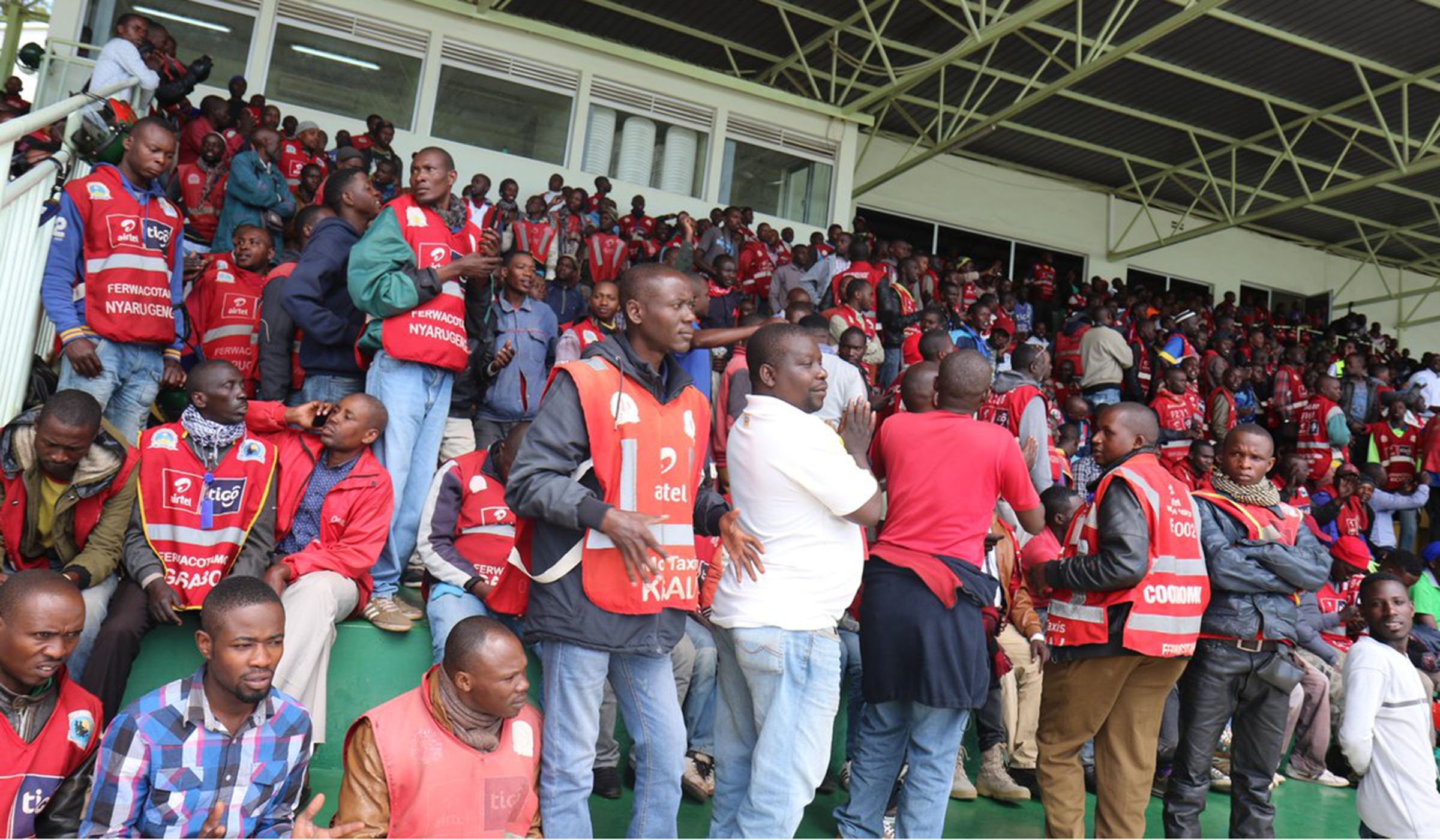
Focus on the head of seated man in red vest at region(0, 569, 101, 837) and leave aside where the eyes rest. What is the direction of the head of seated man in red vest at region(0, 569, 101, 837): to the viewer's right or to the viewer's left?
to the viewer's right

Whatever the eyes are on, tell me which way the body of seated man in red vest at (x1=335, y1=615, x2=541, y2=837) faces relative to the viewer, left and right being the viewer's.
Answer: facing the viewer and to the right of the viewer

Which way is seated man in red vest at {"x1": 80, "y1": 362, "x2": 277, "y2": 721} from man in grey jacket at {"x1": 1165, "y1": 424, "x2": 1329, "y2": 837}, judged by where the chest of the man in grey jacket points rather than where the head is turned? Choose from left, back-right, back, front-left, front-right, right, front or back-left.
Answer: front-right

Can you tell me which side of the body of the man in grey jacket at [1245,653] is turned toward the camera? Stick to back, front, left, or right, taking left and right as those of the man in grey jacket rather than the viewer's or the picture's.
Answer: front

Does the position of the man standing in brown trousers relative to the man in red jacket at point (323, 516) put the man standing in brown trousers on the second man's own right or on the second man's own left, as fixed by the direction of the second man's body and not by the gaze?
on the second man's own left

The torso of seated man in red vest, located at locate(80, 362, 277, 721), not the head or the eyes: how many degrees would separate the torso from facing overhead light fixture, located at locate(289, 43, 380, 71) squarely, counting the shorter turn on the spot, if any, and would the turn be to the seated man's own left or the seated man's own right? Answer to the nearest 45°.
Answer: approximately 180°

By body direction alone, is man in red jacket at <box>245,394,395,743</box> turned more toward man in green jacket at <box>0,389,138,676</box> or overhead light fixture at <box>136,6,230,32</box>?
the man in green jacket

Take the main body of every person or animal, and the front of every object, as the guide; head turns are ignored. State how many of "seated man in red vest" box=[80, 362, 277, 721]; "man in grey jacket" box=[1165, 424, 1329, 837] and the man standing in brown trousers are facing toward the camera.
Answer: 2

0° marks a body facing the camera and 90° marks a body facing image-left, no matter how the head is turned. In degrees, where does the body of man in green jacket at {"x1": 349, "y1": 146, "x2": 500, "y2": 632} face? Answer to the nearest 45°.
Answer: approximately 315°

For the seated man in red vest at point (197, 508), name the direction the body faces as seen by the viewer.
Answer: toward the camera

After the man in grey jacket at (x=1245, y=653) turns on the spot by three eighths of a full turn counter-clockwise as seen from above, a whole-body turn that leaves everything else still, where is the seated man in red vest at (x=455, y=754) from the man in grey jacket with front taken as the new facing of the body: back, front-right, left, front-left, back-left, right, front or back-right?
back

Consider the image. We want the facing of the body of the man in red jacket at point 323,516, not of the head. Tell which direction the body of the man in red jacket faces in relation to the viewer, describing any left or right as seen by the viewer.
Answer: facing the viewer and to the left of the viewer

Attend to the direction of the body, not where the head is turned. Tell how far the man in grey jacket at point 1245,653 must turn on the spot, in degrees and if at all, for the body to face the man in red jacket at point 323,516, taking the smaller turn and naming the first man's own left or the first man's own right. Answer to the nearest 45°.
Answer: approximately 45° to the first man's own right
